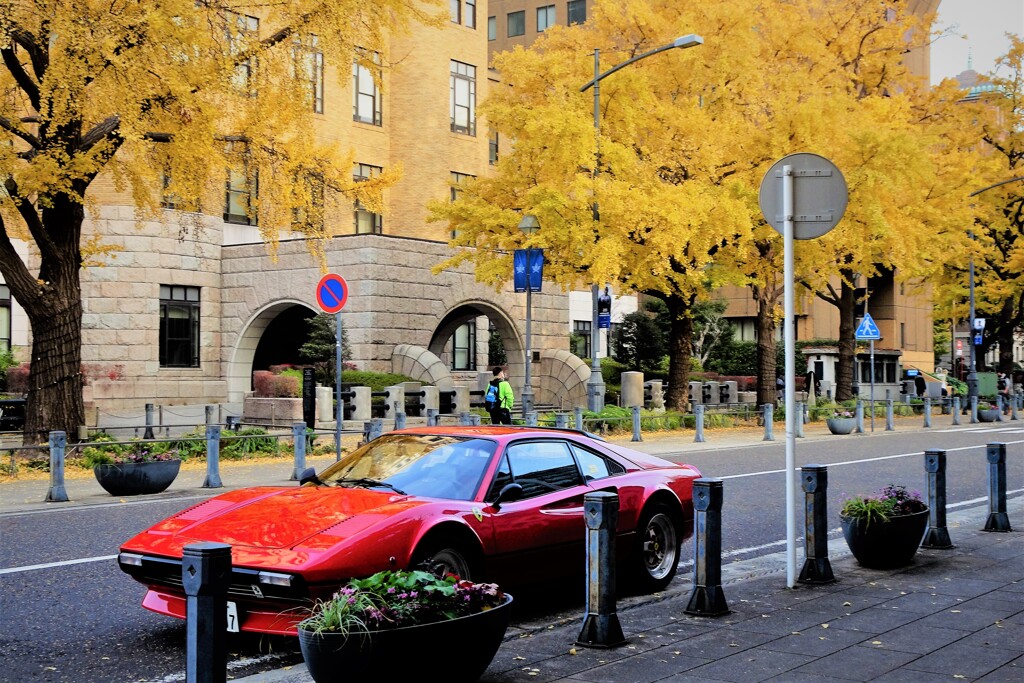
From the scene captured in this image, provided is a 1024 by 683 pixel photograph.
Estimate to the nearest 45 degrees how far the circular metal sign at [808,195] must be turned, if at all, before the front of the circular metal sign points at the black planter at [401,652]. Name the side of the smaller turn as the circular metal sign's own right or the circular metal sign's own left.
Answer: approximately 135° to the circular metal sign's own left

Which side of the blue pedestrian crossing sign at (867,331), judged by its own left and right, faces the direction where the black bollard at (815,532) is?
front

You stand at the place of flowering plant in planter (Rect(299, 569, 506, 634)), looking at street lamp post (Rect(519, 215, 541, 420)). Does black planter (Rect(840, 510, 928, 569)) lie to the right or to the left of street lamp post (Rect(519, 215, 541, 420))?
right

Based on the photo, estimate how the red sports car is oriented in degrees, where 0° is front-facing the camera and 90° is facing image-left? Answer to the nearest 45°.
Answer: approximately 45°

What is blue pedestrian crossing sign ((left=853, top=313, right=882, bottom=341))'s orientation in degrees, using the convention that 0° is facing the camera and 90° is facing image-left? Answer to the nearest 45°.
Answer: approximately 0°

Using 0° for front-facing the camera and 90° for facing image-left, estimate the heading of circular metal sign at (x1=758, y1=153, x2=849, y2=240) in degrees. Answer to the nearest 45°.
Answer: approximately 180°

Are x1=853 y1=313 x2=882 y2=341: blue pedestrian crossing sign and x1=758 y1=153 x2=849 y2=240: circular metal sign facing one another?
yes

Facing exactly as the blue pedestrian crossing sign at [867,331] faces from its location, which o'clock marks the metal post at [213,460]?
The metal post is roughly at 1 o'clock from the blue pedestrian crossing sign.

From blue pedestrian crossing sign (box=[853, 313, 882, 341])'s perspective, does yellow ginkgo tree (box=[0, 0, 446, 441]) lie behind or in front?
in front

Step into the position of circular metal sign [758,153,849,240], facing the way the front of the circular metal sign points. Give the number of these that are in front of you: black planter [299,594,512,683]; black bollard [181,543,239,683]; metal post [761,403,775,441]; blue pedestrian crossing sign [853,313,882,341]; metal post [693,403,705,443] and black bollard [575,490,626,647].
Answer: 3

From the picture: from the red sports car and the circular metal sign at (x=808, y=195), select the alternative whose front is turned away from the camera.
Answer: the circular metal sign

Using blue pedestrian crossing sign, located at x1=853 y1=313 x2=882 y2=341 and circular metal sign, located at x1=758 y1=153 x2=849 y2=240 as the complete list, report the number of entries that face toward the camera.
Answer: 1

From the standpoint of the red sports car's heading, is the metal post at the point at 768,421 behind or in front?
behind
